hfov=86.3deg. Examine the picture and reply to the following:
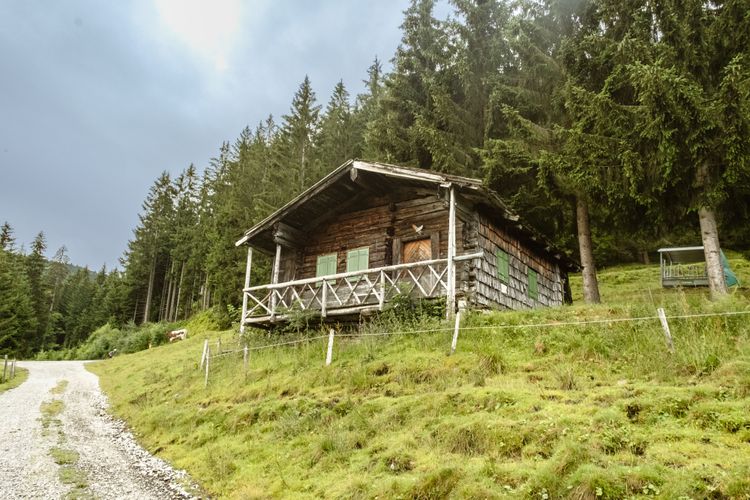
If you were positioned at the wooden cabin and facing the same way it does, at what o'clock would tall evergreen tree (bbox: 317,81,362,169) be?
The tall evergreen tree is roughly at 4 o'clock from the wooden cabin.

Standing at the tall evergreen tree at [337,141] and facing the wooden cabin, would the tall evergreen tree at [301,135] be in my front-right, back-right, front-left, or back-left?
back-right

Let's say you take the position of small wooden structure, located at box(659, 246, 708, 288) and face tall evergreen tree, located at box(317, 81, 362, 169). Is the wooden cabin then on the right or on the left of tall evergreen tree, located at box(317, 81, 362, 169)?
left

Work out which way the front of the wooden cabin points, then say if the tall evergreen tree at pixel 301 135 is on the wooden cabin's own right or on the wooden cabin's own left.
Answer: on the wooden cabin's own right

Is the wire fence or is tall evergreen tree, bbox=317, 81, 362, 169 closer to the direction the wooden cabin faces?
the wire fence

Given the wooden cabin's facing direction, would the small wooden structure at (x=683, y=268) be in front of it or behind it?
behind

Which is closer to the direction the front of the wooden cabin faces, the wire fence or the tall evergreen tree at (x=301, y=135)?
the wire fence

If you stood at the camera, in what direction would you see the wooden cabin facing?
facing the viewer and to the left of the viewer

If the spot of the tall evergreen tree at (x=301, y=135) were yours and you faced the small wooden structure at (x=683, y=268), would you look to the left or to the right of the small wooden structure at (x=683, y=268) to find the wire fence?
right
